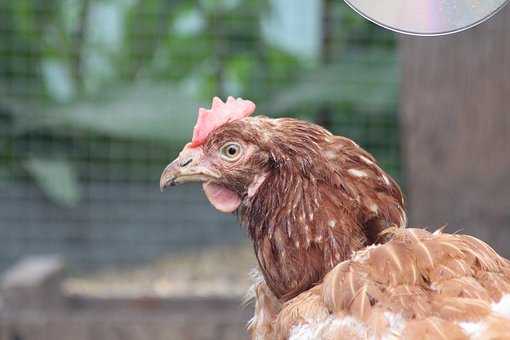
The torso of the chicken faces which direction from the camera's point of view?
to the viewer's left
